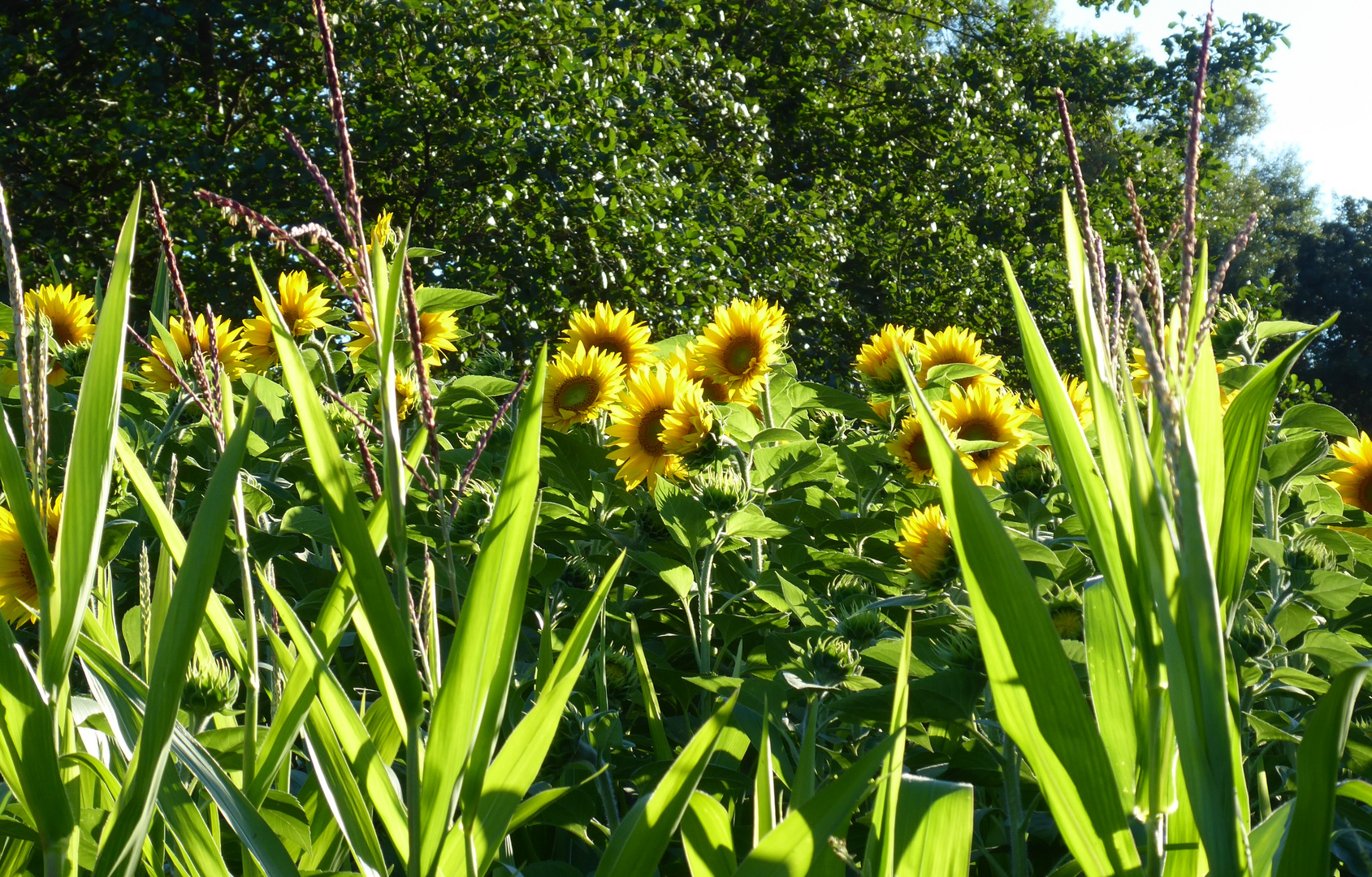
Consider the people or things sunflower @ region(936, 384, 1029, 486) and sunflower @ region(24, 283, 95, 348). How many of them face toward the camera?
2

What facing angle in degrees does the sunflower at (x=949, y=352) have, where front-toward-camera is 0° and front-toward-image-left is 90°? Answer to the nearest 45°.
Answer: approximately 0°

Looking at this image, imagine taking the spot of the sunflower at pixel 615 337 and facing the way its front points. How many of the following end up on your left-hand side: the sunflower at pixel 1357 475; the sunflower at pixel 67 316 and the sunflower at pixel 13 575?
1
